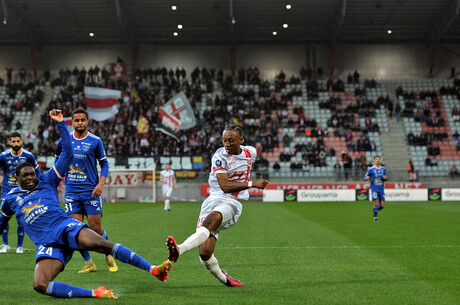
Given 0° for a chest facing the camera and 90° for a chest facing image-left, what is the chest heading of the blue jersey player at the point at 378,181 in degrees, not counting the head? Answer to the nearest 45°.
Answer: approximately 0°

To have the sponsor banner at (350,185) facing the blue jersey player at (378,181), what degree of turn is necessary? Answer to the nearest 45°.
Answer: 0° — it already faces them

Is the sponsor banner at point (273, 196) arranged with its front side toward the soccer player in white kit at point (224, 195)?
yes

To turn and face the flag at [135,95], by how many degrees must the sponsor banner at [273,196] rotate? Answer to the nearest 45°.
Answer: approximately 135° to its right

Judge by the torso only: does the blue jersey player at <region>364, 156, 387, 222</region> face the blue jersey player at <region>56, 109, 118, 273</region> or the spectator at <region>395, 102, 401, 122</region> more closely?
the blue jersey player
